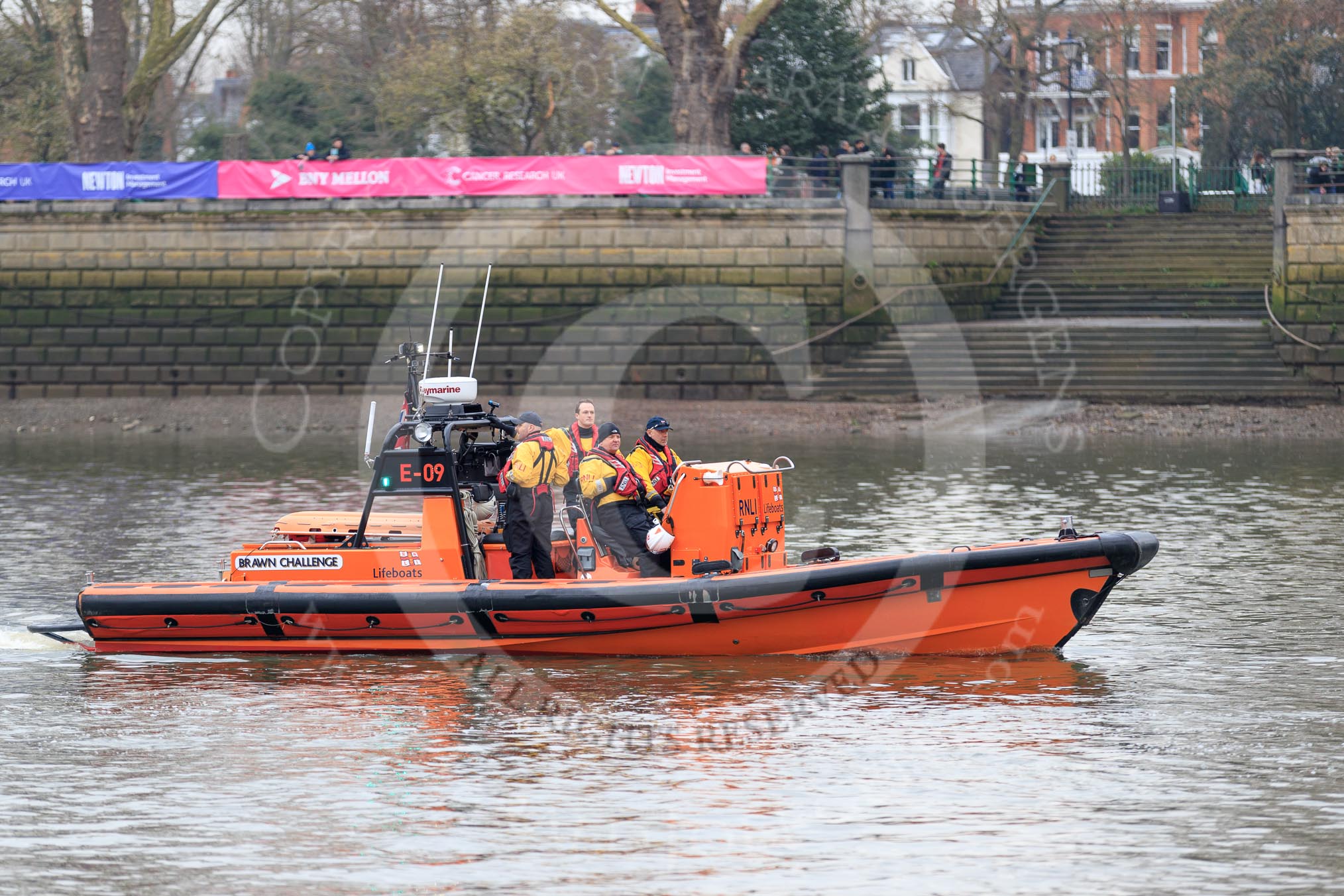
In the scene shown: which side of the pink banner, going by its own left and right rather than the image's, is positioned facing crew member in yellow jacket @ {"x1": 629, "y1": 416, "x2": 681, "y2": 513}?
front

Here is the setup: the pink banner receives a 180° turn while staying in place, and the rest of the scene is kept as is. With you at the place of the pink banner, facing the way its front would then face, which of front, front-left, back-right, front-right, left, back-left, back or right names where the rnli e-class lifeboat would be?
back

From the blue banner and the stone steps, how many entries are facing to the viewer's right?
0

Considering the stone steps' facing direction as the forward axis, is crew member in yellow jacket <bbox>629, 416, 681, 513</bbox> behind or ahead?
ahead

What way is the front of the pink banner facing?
toward the camera

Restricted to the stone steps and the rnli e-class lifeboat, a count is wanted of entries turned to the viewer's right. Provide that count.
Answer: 1

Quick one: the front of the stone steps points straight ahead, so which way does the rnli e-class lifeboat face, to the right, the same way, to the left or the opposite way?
to the left

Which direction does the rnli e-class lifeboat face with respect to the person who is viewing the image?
facing to the right of the viewer

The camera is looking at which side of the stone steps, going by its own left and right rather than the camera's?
front

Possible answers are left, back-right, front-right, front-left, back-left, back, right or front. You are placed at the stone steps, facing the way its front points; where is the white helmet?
front

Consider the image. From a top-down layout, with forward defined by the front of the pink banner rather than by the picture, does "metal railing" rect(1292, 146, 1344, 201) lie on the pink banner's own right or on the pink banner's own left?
on the pink banner's own left

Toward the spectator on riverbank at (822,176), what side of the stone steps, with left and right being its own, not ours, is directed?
right

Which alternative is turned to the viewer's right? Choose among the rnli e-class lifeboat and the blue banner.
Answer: the rnli e-class lifeboat
